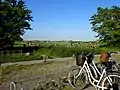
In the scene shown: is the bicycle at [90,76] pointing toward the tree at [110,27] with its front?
no
